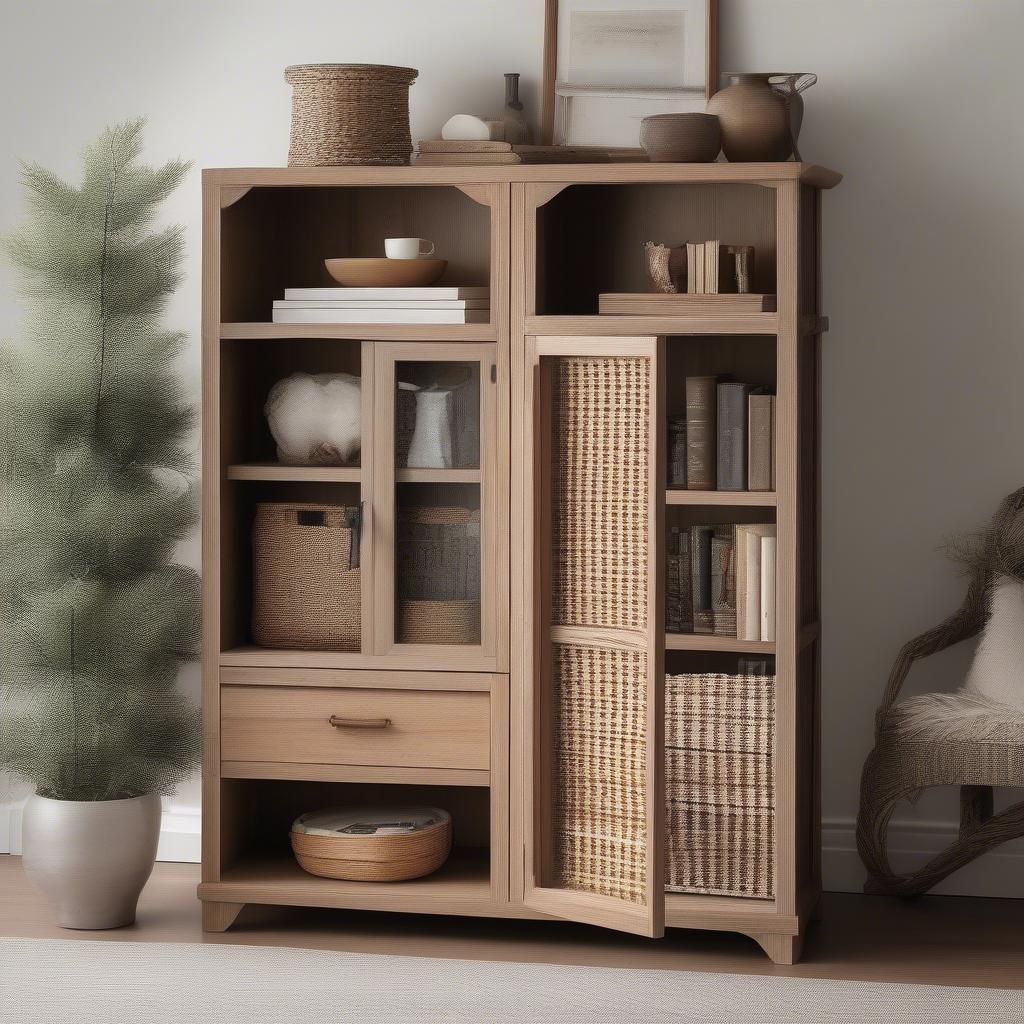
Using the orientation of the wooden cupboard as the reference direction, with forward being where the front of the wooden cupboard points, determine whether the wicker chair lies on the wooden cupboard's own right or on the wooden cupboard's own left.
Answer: on the wooden cupboard's own left

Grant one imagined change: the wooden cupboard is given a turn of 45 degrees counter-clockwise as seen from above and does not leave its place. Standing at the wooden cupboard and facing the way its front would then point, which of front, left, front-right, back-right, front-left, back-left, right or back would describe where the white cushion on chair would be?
front-left

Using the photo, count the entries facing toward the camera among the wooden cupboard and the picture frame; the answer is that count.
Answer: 2

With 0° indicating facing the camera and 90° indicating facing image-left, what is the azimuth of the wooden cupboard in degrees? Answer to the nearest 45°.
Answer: approximately 0°

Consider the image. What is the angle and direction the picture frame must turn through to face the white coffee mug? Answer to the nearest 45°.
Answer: approximately 45° to its right

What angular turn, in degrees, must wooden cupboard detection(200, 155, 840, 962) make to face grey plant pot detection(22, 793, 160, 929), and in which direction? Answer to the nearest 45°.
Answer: approximately 90° to its right

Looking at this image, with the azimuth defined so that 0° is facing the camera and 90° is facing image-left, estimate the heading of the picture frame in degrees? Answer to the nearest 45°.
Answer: approximately 0°

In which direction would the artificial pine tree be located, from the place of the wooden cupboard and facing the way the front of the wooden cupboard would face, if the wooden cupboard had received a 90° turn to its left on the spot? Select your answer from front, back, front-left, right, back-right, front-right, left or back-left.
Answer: back
